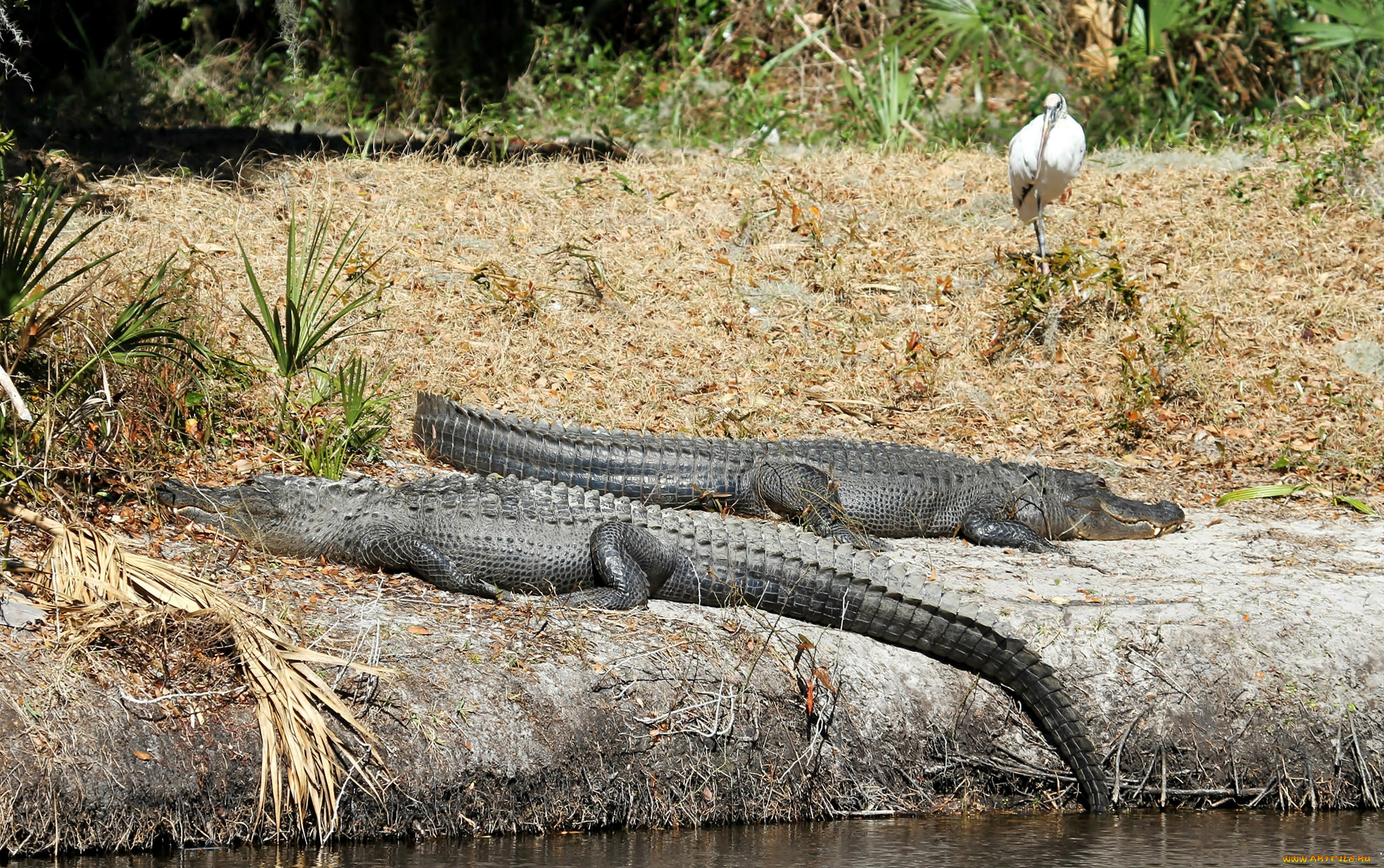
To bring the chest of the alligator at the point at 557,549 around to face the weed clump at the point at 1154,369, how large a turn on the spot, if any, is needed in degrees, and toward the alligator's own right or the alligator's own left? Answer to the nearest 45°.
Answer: approximately 135° to the alligator's own right

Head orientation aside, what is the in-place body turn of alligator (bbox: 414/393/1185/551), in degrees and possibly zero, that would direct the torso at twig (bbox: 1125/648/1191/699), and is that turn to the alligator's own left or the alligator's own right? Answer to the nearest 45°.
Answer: approximately 45° to the alligator's own right

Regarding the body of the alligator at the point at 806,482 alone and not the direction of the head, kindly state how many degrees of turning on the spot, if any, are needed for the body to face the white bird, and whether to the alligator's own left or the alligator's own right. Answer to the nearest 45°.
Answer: approximately 45° to the alligator's own left

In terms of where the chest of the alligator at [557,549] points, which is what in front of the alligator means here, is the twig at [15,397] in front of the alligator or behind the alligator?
in front

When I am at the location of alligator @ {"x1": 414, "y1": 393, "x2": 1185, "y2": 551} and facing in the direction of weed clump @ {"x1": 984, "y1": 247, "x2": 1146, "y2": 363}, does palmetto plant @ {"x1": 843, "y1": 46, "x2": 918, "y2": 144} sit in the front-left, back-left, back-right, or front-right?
front-left

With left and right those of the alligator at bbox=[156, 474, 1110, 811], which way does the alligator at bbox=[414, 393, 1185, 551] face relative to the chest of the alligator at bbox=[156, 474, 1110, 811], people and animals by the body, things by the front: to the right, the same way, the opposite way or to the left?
the opposite way

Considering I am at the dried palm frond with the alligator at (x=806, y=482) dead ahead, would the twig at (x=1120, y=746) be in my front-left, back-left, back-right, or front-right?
front-right

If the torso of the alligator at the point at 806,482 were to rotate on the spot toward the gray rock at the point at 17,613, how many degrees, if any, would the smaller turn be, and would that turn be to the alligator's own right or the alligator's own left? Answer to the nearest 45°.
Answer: approximately 135° to the alligator's own right

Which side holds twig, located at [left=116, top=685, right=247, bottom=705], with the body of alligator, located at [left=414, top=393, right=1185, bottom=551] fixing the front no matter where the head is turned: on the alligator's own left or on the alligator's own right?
on the alligator's own right

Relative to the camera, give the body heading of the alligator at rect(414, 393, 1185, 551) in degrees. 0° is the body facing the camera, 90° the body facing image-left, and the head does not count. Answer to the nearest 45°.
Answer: approximately 270°

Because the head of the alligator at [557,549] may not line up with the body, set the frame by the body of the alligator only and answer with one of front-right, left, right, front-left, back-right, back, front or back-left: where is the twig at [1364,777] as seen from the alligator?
back

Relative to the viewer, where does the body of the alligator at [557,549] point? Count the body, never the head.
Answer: to the viewer's left

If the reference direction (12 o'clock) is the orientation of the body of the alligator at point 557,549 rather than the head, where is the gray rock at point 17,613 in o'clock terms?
The gray rock is roughly at 11 o'clock from the alligator.

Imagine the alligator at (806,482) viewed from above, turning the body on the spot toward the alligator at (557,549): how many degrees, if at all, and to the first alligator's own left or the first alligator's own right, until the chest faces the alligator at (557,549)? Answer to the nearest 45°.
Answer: approximately 135° to the first alligator's own right

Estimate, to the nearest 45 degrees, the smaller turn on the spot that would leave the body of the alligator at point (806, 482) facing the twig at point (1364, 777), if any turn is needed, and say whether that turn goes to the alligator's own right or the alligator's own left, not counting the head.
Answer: approximately 45° to the alligator's own right

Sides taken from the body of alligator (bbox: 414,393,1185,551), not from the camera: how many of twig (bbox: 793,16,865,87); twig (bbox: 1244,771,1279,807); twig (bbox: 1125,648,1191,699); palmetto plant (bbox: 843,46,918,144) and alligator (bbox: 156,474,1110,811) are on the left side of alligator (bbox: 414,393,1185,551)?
2

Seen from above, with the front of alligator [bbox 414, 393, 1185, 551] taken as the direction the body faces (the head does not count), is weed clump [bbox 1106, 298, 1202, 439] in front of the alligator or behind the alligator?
in front

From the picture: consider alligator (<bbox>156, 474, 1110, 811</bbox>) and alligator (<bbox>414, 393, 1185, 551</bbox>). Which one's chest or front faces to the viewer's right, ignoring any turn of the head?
alligator (<bbox>414, 393, 1185, 551</bbox>)
